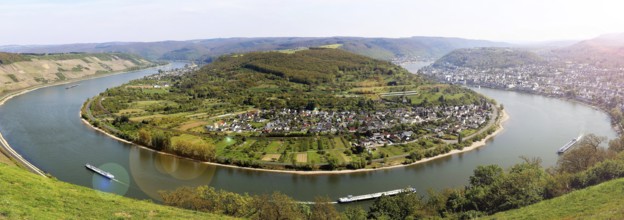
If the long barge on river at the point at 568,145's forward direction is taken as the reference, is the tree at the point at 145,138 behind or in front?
in front

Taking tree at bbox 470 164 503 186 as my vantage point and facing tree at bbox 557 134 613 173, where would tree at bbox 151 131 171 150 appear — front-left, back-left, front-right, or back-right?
back-left

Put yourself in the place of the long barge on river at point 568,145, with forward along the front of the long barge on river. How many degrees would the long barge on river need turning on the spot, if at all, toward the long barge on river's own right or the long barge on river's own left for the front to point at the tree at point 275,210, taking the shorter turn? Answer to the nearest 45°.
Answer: approximately 45° to the long barge on river's own left

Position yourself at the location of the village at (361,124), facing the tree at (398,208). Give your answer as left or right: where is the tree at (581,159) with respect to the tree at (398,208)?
left

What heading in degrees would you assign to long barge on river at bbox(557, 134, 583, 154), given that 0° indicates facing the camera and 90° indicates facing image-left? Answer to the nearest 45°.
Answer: approximately 45°

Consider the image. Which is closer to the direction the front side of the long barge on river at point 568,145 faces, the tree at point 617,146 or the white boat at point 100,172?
the white boat

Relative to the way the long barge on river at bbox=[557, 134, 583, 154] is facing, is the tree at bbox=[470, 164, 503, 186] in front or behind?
in front

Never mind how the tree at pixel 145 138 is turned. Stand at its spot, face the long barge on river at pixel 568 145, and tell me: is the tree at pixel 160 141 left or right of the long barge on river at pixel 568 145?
right
